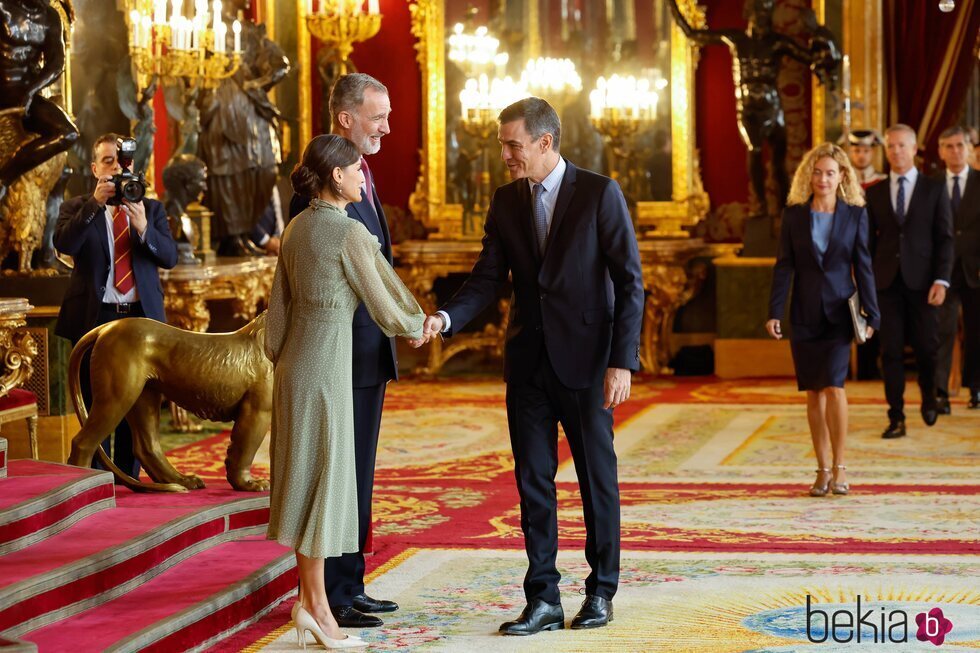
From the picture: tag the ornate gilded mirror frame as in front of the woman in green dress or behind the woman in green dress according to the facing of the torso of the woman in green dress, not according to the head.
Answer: in front

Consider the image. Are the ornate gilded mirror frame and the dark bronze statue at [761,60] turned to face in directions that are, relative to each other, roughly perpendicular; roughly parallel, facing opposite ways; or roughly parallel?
roughly parallel

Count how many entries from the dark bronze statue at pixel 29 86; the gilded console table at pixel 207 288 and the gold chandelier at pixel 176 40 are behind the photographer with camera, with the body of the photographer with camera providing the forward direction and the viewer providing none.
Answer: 3

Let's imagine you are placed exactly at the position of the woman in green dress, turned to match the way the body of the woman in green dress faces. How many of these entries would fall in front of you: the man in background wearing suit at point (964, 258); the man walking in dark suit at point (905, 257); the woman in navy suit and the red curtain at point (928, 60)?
4

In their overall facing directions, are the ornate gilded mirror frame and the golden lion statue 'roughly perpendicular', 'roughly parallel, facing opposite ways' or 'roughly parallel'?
roughly perpendicular

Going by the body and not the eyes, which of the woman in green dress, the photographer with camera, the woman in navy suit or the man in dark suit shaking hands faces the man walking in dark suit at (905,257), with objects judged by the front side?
the woman in green dress

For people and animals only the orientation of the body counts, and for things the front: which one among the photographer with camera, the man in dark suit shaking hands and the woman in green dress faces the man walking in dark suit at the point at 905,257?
the woman in green dress

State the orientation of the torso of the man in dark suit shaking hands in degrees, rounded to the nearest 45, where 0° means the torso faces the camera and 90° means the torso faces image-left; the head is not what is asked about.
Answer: approximately 45°

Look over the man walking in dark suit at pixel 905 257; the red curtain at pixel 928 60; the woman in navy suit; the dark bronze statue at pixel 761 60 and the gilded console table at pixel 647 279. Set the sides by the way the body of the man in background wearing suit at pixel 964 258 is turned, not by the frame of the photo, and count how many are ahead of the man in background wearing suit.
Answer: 2

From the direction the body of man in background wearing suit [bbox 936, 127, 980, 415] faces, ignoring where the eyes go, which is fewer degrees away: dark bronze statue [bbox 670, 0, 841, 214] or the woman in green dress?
the woman in green dress

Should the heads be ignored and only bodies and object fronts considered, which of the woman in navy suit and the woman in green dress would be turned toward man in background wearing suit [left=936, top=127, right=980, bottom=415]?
the woman in green dress

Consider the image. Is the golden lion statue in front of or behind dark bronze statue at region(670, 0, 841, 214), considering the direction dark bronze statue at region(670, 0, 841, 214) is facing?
in front

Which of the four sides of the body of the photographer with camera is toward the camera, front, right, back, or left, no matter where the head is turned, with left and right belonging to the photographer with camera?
front

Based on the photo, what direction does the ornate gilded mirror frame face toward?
toward the camera

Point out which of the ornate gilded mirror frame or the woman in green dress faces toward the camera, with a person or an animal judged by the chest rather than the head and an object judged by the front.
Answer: the ornate gilded mirror frame

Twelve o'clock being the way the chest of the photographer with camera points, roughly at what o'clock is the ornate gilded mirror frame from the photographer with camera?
The ornate gilded mirror frame is roughly at 7 o'clock from the photographer with camera.
